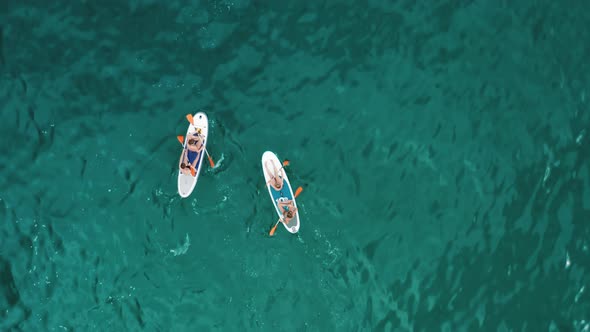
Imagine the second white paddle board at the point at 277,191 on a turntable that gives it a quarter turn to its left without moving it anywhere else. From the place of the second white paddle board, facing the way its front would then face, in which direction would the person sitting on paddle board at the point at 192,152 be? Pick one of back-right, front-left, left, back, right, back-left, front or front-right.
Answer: front

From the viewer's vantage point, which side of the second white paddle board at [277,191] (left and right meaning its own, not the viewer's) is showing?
back

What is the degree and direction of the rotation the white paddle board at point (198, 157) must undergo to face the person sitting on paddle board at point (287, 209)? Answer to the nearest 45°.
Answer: approximately 135° to its right

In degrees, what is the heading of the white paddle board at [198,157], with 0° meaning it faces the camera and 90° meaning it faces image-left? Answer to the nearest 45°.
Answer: approximately 180°

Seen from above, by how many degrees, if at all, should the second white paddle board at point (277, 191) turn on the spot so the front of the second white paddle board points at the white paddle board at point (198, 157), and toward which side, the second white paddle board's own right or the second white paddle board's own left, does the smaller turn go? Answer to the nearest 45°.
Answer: approximately 90° to the second white paddle board's own left

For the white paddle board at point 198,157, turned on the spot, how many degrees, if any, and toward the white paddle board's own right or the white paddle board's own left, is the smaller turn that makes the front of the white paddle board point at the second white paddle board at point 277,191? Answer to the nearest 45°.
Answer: approximately 90° to the white paddle board's own right

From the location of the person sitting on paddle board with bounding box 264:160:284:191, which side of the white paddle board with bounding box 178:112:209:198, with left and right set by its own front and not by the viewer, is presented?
right

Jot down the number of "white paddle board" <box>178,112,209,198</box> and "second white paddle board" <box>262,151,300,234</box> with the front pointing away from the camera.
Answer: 2
